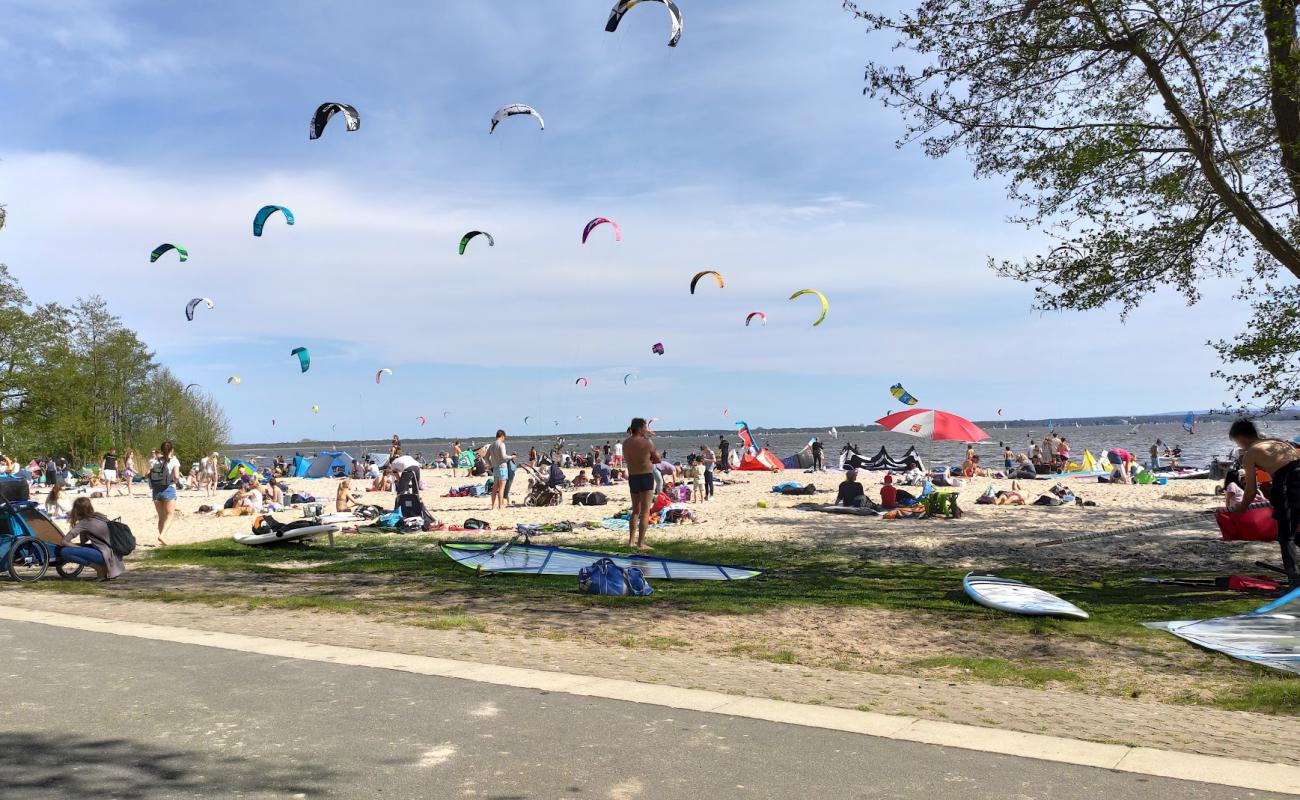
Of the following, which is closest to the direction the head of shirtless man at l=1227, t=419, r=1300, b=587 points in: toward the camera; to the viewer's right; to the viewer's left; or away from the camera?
to the viewer's left

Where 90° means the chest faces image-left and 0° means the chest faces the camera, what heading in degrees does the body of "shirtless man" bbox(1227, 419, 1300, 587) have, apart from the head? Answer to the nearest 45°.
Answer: approximately 90°

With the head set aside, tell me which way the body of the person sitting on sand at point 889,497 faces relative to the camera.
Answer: away from the camera

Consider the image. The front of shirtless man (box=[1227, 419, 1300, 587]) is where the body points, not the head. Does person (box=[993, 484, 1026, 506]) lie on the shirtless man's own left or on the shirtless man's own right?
on the shirtless man's own right

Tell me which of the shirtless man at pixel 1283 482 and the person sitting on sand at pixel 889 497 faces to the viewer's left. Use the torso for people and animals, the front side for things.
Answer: the shirtless man

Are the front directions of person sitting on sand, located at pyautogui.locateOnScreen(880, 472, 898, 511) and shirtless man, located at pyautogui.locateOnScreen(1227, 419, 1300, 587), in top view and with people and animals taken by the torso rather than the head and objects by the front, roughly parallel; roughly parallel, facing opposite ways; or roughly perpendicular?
roughly perpendicular

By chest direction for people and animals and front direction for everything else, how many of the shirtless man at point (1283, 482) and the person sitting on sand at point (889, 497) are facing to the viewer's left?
1
